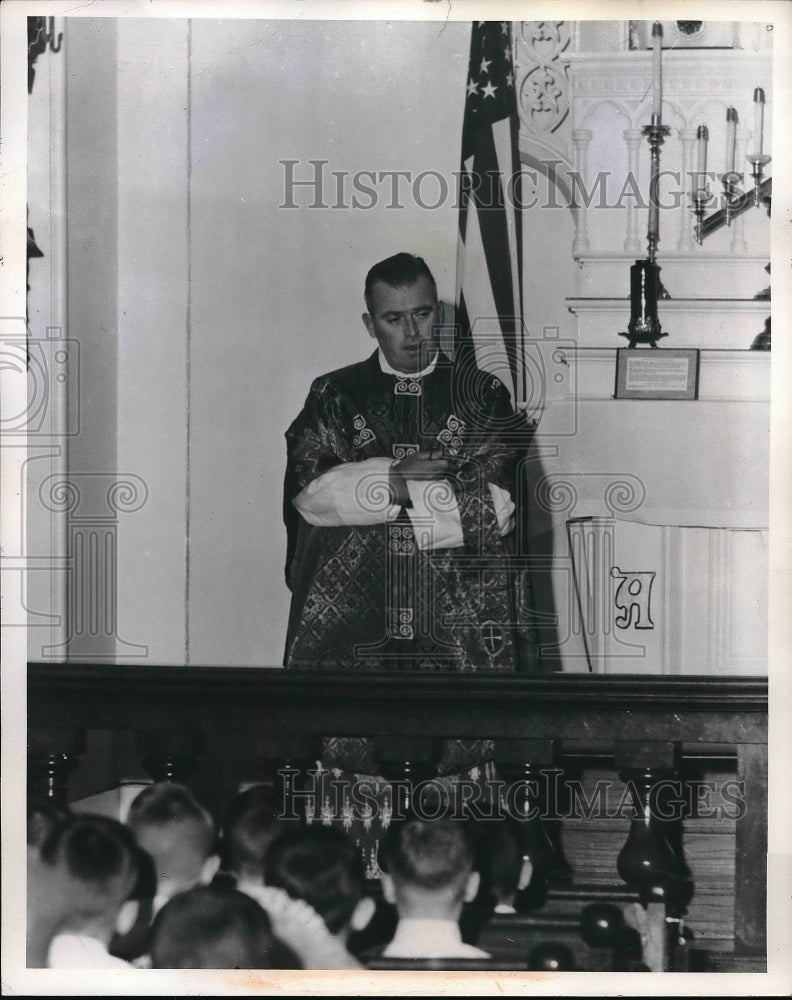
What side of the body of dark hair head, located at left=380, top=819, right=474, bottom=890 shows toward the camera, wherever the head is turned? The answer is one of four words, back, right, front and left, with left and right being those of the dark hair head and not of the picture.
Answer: back

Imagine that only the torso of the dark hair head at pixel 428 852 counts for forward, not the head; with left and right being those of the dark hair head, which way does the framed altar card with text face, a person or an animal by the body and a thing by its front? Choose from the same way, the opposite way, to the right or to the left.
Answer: the opposite way

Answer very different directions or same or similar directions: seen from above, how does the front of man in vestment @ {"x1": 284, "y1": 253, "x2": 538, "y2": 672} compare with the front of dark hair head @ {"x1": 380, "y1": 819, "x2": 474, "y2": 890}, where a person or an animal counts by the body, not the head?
very different directions

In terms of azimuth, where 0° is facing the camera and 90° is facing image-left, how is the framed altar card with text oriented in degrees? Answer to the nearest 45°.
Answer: approximately 0°
